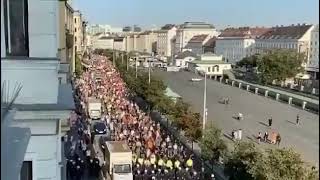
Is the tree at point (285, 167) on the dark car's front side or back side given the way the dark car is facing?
on the front side

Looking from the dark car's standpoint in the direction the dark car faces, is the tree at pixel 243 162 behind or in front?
in front

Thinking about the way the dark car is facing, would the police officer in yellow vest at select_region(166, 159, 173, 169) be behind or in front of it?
in front

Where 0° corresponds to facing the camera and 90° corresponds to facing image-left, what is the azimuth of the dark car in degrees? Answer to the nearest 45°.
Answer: approximately 0°
